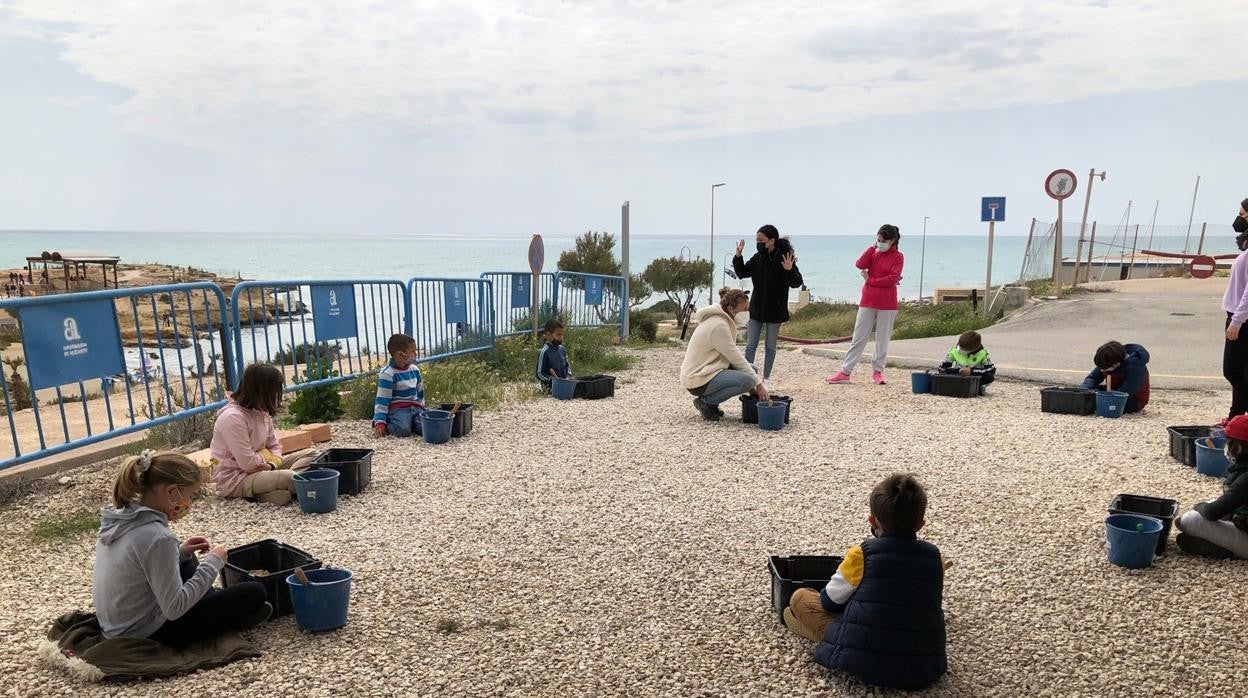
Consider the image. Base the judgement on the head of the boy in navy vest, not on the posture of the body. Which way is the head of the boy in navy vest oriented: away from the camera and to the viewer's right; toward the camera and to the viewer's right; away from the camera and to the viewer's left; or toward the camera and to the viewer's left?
away from the camera and to the viewer's left

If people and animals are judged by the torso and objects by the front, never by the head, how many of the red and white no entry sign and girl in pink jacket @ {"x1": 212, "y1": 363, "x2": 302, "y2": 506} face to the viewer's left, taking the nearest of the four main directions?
0

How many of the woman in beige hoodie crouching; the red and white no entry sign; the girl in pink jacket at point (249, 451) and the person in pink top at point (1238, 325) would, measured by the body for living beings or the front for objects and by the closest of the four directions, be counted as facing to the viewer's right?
2

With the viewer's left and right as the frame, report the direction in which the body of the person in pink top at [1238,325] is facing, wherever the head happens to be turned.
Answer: facing to the left of the viewer

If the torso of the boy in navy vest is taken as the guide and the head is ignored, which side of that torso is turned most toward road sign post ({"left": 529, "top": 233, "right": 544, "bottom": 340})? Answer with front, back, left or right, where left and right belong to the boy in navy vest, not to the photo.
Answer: front

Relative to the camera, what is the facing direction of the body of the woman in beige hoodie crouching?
to the viewer's right

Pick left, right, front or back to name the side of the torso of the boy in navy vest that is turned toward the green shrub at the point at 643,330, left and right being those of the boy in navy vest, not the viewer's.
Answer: front

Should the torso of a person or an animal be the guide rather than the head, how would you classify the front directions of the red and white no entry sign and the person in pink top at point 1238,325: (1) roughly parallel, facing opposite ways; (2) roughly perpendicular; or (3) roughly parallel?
roughly perpendicular

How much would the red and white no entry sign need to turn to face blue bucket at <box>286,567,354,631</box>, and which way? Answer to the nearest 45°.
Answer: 0° — it already faces it

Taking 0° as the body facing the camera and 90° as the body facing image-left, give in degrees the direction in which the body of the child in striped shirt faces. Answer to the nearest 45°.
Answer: approximately 315°

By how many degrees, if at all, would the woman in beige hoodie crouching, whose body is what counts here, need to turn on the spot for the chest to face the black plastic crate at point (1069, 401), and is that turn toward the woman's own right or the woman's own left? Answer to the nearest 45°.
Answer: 0° — they already face it

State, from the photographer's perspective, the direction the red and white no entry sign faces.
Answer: facing the viewer

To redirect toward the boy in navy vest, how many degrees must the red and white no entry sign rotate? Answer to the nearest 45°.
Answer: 0° — it already faces them

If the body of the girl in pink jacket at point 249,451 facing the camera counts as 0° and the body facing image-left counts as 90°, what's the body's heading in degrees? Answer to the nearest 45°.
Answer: approximately 270°

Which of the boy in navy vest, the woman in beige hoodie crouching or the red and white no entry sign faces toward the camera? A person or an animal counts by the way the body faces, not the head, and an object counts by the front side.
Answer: the red and white no entry sign

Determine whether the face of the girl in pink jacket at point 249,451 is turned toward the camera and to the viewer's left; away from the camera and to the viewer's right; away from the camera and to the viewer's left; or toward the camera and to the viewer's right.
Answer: away from the camera and to the viewer's right
